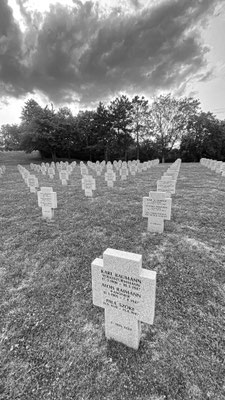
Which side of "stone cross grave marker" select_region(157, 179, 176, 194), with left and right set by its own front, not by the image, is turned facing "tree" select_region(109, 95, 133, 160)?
back

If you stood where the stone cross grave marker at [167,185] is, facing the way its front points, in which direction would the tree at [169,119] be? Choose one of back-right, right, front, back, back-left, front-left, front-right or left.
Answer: back

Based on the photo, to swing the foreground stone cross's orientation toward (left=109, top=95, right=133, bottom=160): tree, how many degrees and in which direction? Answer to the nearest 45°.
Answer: approximately 135° to its right

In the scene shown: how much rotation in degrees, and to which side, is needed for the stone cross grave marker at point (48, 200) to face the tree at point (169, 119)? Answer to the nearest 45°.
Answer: approximately 135° to its left

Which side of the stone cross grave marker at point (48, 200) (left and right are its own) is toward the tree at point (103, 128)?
back

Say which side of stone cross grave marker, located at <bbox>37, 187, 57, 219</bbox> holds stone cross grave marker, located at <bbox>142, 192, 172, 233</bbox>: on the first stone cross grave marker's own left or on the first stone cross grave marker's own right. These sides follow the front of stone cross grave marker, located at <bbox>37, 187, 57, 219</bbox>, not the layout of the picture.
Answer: on the first stone cross grave marker's own left

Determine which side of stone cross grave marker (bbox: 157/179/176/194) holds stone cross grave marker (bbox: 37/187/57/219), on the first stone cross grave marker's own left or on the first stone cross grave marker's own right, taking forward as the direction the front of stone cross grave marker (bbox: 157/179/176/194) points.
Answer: on the first stone cross grave marker's own right

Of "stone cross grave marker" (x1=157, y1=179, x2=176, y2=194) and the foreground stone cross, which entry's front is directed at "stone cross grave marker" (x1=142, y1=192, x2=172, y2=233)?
"stone cross grave marker" (x1=157, y1=179, x2=176, y2=194)

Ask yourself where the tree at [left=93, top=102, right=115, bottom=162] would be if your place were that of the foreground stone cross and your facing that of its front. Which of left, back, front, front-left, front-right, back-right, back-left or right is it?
back-right

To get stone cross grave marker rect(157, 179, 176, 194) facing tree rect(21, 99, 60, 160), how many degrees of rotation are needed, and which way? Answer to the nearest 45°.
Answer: approximately 135° to its right

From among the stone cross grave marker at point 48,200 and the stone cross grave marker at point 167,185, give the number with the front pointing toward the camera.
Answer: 2

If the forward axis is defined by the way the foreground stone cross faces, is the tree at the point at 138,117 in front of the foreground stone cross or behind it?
behind
